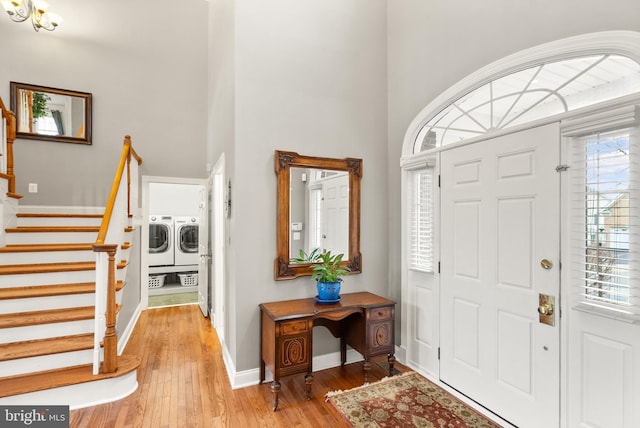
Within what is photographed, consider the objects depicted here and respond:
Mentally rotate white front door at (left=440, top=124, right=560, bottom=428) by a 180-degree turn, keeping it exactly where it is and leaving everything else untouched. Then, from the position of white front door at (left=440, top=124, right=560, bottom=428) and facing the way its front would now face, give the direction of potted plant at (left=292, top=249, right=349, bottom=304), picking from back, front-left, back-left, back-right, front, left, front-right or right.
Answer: back-left

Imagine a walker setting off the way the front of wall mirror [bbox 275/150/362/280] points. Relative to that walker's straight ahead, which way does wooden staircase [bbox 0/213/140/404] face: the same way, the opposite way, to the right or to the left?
the same way

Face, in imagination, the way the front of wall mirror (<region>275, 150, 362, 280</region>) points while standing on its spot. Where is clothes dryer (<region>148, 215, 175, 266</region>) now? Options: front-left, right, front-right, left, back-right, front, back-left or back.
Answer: back

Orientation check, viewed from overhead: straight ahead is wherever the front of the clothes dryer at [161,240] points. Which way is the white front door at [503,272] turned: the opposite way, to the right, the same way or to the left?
to the right

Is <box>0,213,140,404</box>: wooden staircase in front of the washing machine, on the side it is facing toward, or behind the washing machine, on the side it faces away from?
in front

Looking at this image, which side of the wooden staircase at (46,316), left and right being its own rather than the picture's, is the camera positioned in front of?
front

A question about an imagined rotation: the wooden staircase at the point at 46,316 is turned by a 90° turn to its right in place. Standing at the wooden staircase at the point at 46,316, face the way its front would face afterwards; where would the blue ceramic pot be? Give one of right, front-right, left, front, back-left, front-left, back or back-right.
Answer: back-left

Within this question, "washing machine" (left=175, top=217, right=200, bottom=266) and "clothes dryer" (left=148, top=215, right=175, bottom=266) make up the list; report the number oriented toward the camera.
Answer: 2

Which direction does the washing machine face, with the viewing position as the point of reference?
facing the viewer

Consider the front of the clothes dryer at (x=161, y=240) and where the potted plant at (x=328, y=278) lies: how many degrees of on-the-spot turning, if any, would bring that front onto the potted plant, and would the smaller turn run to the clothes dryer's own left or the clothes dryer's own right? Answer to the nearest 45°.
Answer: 0° — it already faces it

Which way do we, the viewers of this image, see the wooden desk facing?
facing the viewer and to the right of the viewer

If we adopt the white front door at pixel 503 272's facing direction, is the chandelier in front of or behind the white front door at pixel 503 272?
in front

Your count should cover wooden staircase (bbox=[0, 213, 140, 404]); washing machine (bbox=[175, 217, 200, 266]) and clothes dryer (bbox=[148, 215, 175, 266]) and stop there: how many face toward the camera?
3

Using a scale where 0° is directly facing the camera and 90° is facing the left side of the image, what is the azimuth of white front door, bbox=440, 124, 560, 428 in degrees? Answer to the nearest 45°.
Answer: approximately 45°

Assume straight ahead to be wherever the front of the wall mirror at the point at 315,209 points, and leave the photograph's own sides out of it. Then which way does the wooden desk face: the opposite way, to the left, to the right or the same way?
the same way

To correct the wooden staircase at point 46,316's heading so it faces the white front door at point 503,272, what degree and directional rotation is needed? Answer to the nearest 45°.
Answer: approximately 45° to its left

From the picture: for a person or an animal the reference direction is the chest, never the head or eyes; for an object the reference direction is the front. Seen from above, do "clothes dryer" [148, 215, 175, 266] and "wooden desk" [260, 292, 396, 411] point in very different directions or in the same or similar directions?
same or similar directions

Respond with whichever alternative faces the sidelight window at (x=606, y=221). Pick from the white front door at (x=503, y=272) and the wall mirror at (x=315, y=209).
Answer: the wall mirror

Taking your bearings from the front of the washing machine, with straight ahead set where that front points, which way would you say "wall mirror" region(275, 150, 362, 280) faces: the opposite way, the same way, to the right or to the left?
the same way
